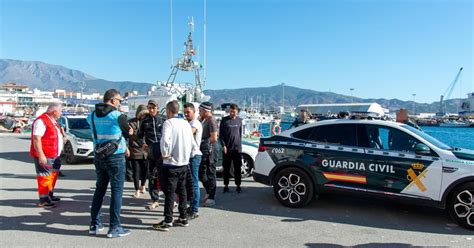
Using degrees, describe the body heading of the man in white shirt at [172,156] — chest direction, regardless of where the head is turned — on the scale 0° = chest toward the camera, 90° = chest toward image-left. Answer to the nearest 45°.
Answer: approximately 135°

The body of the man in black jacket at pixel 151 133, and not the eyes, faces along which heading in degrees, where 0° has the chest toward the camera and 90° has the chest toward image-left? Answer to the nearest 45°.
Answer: approximately 0°

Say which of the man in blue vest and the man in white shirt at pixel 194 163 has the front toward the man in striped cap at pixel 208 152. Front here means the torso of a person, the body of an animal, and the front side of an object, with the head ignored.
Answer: the man in blue vest

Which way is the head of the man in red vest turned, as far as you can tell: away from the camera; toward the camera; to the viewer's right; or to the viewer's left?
to the viewer's right

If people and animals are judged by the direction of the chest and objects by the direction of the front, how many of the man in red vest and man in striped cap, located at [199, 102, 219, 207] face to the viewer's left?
1

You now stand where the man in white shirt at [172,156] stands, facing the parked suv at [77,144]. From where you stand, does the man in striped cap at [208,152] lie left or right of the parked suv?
right

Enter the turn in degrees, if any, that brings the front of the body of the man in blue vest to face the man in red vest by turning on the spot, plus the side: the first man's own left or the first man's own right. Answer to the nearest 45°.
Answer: approximately 90° to the first man's own left

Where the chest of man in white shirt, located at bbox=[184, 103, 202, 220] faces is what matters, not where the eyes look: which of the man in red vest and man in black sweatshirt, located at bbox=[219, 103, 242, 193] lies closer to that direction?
the man in red vest

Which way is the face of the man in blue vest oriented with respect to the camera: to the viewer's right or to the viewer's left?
to the viewer's right
